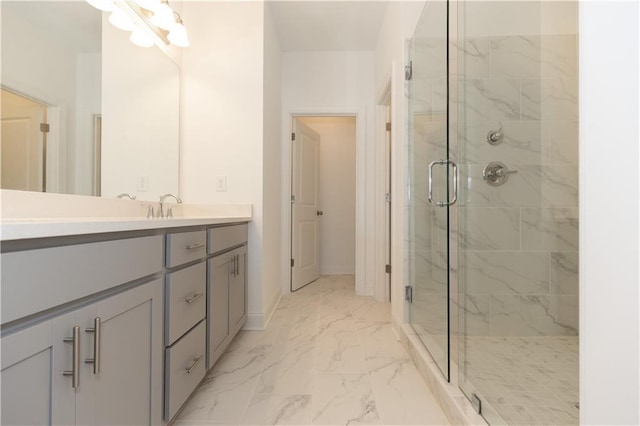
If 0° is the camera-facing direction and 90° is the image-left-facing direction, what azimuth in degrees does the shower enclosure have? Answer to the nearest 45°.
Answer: approximately 45°

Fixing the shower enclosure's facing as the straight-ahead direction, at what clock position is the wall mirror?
The wall mirror is roughly at 12 o'clock from the shower enclosure.

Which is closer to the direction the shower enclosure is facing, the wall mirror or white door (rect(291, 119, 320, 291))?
the wall mirror

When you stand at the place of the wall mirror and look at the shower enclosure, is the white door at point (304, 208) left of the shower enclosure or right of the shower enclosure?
left

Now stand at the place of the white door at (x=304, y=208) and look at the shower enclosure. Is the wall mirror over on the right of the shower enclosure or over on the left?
right

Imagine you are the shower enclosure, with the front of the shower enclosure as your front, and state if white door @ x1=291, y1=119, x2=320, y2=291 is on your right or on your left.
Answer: on your right
